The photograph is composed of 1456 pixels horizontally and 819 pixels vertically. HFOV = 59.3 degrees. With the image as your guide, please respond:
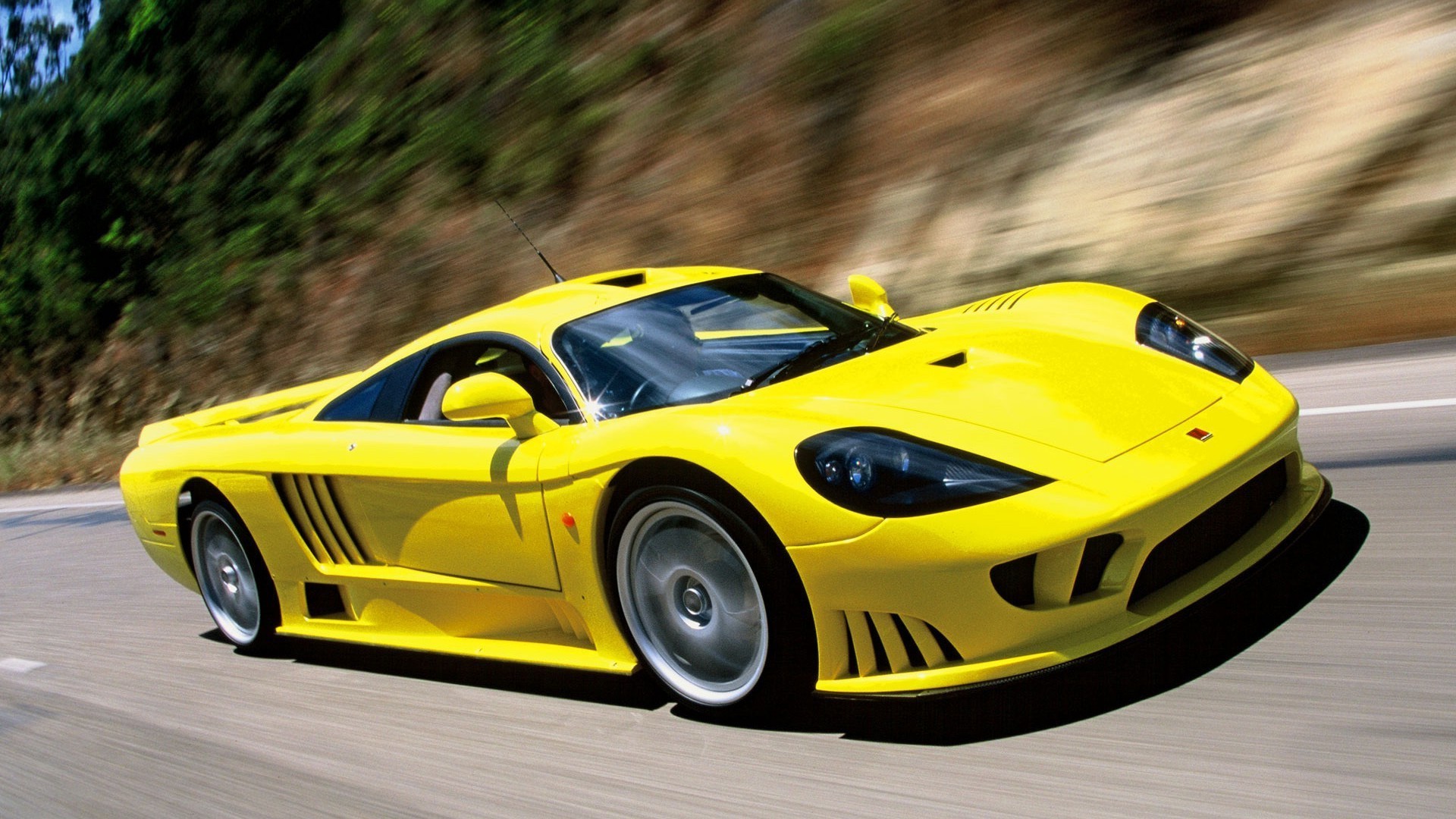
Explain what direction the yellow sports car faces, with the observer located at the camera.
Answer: facing the viewer and to the right of the viewer
